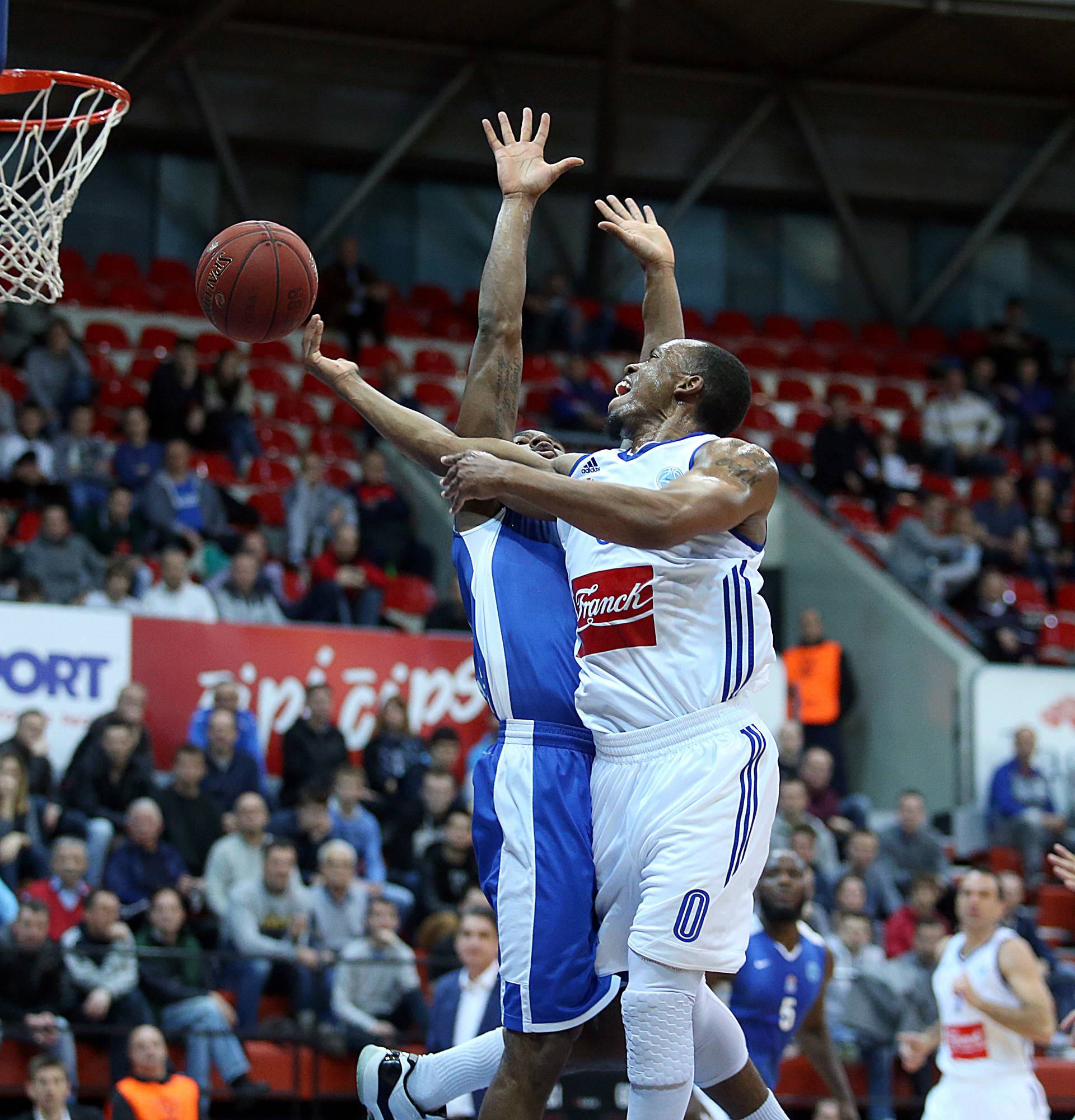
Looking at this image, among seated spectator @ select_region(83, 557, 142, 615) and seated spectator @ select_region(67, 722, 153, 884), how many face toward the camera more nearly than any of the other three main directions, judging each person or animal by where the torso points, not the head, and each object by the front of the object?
2

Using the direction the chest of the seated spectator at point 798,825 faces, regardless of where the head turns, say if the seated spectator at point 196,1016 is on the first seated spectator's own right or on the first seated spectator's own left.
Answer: on the first seated spectator's own right

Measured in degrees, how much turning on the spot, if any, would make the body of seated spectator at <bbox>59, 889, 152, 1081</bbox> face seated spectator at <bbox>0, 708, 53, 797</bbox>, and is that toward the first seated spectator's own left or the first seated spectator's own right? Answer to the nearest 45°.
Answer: approximately 180°

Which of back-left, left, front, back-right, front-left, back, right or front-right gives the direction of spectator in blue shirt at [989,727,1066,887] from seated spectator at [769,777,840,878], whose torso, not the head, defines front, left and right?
back-left

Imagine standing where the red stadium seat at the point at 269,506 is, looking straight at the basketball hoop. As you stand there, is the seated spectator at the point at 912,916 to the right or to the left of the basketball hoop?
left

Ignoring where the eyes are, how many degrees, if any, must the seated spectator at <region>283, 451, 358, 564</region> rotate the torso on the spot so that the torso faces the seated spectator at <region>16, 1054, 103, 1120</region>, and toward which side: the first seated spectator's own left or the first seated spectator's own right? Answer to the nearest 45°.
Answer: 0° — they already face them

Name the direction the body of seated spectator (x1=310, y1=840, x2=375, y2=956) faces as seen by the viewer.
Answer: toward the camera

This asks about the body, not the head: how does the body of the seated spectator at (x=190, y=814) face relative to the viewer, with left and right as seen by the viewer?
facing the viewer

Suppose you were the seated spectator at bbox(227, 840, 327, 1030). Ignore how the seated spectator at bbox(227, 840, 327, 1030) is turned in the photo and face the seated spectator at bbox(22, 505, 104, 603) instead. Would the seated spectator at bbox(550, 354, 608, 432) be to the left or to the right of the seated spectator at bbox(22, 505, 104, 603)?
right

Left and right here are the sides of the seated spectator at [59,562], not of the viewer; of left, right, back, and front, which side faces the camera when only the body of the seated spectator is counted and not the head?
front

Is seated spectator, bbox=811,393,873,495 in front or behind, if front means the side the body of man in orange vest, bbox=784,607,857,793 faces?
behind

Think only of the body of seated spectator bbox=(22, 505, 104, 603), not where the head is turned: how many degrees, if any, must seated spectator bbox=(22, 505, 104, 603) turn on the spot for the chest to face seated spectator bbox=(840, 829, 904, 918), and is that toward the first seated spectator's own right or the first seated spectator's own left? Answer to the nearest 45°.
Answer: approximately 90° to the first seated spectator's own left

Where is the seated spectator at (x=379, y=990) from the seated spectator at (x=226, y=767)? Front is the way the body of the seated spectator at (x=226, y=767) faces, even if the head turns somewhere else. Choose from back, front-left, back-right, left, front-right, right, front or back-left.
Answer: front-left

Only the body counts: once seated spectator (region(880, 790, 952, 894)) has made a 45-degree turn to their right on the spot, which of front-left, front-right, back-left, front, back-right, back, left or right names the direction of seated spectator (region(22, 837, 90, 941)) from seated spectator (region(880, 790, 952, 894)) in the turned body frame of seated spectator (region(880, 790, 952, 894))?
front

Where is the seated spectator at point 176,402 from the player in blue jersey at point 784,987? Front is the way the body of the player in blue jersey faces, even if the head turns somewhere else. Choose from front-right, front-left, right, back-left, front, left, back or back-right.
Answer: back-right

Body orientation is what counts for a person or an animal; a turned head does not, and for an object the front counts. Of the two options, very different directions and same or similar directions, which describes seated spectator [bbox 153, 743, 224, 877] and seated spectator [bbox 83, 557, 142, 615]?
same or similar directions
